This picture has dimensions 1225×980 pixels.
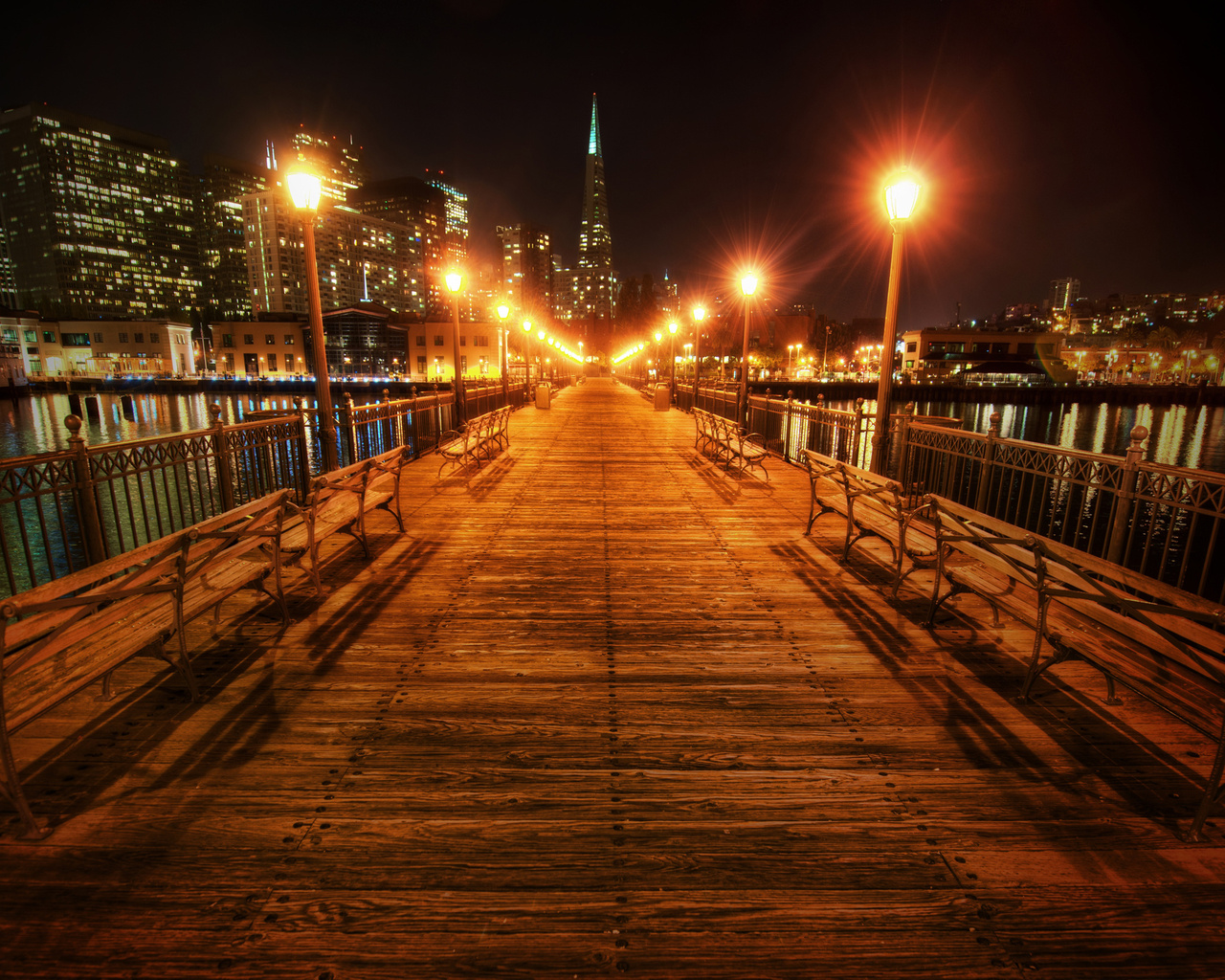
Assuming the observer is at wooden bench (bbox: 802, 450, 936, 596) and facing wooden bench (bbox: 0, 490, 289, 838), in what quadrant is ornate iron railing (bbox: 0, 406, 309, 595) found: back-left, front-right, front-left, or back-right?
front-right

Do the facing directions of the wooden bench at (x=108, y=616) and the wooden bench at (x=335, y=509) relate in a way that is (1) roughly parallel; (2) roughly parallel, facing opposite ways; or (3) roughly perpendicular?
roughly parallel

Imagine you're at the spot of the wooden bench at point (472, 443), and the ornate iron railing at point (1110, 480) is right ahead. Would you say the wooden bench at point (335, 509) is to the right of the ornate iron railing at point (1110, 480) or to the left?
right

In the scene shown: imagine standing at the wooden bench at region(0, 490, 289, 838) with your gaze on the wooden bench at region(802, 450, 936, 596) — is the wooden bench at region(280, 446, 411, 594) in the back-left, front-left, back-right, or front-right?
front-left

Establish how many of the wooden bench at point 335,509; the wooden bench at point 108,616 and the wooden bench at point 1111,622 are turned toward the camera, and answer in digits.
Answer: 0

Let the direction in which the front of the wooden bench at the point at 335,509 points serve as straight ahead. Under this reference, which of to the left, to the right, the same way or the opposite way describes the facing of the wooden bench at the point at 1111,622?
the opposite way

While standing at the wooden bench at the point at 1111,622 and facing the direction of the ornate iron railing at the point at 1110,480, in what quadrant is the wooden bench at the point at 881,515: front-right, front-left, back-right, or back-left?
front-left

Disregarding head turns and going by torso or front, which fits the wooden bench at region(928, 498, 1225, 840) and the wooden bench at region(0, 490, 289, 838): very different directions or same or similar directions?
very different directions
